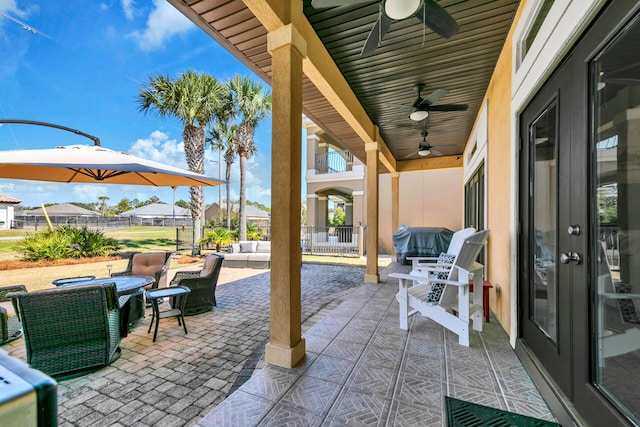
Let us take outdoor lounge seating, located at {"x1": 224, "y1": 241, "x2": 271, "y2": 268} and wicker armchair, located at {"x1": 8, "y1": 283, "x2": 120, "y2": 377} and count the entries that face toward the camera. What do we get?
1

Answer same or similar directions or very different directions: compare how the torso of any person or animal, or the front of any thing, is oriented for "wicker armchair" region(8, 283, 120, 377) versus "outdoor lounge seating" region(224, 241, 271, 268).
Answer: very different directions

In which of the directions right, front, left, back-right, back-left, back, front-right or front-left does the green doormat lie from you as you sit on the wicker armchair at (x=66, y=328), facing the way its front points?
back-right

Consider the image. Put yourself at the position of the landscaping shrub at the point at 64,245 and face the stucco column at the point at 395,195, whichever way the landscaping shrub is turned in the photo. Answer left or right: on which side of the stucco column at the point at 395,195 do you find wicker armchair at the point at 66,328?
right

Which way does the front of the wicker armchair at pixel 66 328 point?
away from the camera

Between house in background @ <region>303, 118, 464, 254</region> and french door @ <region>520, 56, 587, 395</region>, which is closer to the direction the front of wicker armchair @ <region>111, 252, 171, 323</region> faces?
the french door

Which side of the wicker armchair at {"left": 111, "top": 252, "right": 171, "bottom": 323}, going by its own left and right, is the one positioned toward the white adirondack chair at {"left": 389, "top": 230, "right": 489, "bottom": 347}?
left

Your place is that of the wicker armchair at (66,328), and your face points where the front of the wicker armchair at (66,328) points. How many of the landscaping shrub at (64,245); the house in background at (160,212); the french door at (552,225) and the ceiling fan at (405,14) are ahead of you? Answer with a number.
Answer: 2

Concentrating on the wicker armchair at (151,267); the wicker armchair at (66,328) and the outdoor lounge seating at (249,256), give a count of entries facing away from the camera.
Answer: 1

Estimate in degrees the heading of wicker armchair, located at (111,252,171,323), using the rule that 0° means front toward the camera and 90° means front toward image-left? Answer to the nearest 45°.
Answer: approximately 45°

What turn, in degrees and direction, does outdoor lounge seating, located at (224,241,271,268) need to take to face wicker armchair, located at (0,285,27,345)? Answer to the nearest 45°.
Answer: approximately 45° to its right

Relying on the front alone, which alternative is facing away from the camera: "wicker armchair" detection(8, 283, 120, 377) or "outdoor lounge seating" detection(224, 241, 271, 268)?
the wicker armchair
